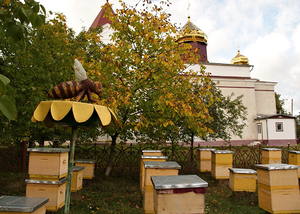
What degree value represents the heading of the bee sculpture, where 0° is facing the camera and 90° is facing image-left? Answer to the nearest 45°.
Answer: approximately 270°

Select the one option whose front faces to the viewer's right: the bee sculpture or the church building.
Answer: the bee sculpture
